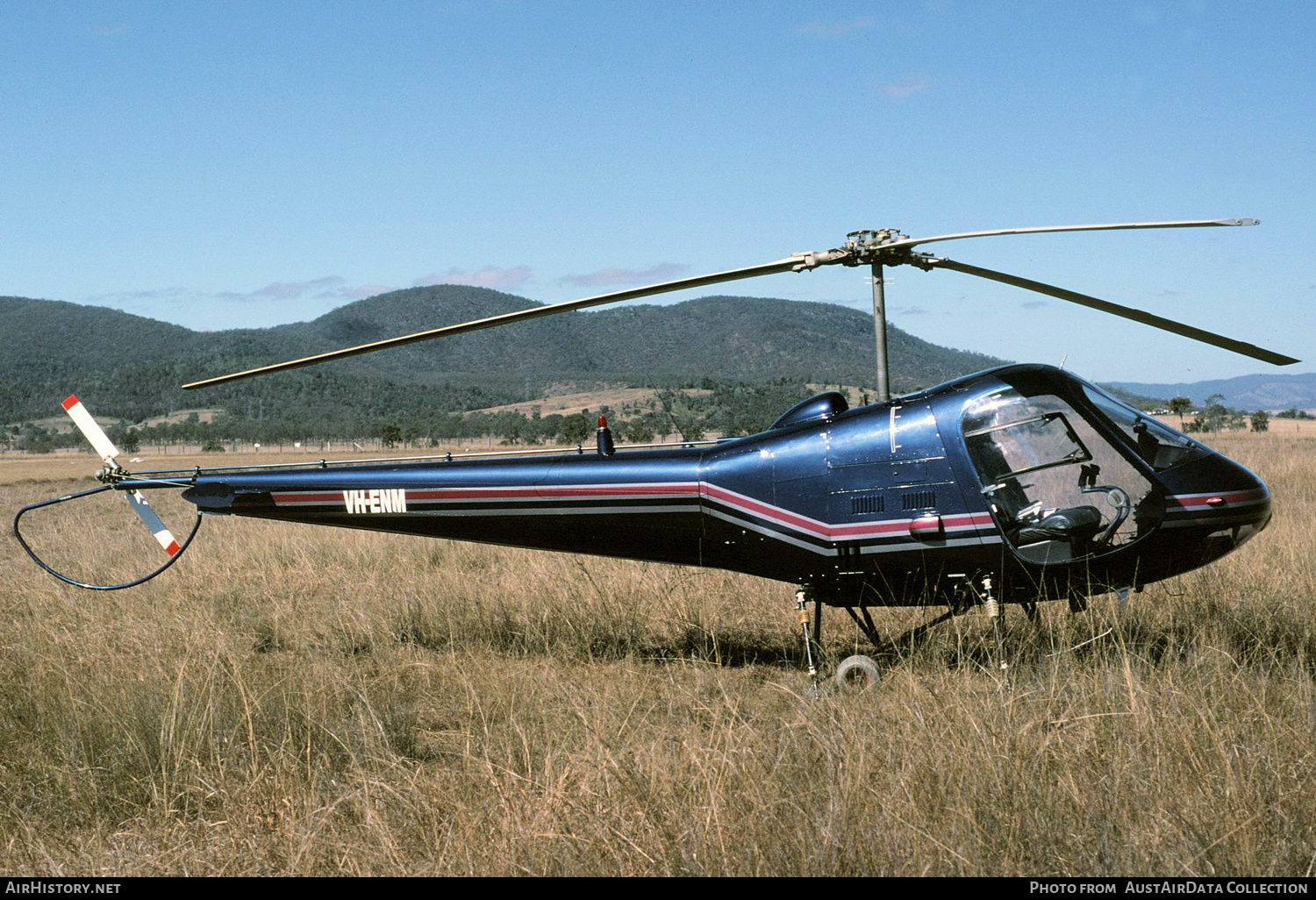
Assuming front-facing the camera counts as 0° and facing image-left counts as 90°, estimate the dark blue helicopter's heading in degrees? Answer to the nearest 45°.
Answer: approximately 270°
